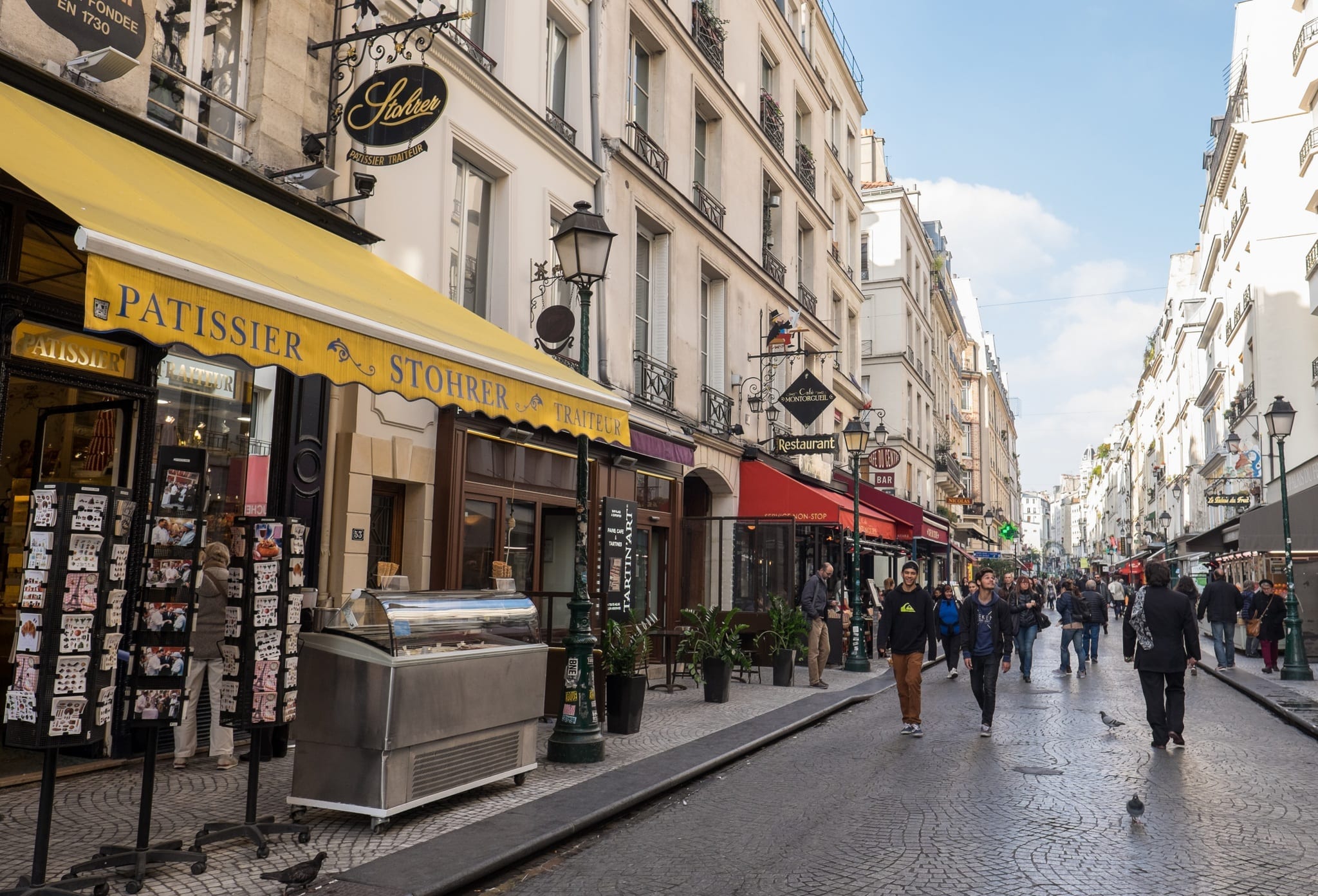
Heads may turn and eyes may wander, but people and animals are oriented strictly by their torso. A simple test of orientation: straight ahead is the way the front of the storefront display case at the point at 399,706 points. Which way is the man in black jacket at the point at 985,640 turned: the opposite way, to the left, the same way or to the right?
to the right

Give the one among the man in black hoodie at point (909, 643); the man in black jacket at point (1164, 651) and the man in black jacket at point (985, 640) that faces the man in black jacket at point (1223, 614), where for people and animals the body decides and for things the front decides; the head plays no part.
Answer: the man in black jacket at point (1164, 651)

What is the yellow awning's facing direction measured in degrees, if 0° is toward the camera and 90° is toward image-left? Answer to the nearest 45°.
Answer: approximately 315°

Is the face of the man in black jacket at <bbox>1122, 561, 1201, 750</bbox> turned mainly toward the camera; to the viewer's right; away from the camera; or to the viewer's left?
away from the camera

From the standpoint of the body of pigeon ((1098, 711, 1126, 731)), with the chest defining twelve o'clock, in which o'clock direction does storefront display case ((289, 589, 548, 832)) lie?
The storefront display case is roughly at 10 o'clock from the pigeon.

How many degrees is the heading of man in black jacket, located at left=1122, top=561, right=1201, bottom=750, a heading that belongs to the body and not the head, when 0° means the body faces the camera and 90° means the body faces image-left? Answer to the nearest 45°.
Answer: approximately 180°

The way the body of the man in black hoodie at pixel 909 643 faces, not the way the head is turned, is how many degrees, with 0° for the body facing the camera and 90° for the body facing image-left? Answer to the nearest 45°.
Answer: approximately 0°

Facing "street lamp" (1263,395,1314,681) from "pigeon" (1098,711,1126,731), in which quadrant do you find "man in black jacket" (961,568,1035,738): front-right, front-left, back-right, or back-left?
back-left

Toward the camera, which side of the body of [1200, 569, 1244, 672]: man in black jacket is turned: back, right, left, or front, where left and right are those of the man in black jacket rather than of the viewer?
back

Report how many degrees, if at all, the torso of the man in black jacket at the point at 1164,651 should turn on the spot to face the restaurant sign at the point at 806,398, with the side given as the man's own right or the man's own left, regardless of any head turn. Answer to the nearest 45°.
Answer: approximately 45° to the man's own left

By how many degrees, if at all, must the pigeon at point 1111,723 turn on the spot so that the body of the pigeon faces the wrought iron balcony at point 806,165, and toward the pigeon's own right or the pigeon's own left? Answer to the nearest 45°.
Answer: approximately 45° to the pigeon's own right
